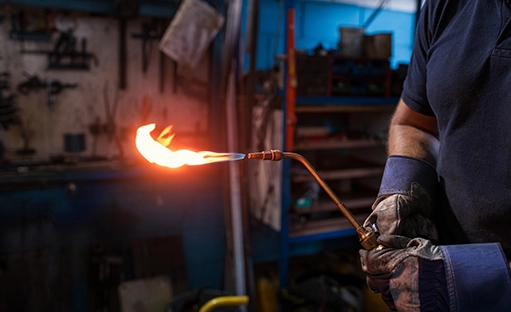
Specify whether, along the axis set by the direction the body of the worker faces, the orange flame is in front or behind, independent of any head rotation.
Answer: in front

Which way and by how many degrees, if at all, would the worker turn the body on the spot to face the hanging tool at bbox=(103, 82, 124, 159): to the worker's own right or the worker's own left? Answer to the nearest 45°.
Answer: approximately 90° to the worker's own right

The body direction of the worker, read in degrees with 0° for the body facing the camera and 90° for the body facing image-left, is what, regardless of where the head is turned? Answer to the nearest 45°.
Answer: approximately 45°

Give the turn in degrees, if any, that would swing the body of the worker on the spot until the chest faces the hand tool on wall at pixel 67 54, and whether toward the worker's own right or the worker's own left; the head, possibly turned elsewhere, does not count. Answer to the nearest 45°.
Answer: approximately 90° to the worker's own right
